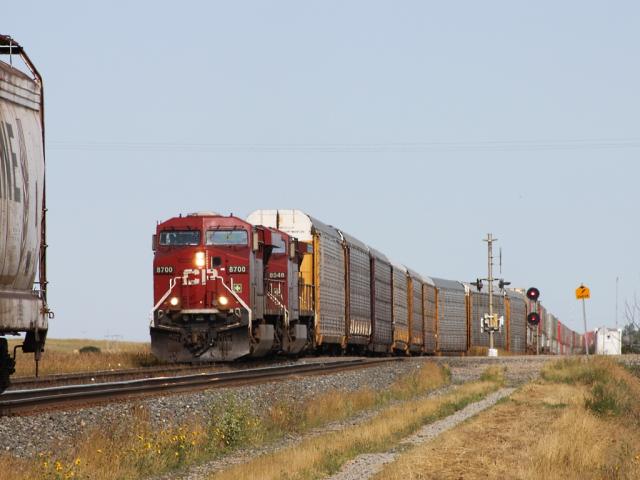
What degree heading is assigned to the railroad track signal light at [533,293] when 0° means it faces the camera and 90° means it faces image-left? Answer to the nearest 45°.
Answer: approximately 0°

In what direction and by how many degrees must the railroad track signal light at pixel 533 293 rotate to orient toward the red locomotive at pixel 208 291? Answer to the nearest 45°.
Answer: approximately 45° to its right

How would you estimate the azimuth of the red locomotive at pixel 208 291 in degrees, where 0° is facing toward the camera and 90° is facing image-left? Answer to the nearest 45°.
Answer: approximately 0°

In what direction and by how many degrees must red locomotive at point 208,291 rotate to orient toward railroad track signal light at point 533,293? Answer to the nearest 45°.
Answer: approximately 135° to its left

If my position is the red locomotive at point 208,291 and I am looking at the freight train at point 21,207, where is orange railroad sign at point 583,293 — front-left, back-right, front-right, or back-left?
back-left

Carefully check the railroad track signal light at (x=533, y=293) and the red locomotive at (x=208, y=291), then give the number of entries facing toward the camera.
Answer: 2

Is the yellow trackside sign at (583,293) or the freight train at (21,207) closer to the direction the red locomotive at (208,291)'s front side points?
the freight train

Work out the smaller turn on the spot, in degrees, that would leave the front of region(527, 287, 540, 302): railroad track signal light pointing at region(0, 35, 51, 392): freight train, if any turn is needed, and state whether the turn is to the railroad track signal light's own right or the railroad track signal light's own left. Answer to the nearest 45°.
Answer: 0° — it already faces it

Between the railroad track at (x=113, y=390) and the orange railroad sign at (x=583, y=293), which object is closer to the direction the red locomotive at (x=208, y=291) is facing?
the railroad track
